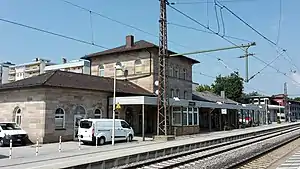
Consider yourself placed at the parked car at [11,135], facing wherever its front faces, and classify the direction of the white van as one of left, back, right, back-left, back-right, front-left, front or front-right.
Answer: front-left

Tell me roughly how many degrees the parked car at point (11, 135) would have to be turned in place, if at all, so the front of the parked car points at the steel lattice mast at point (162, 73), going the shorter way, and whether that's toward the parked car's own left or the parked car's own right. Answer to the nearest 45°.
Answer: approximately 45° to the parked car's own left
